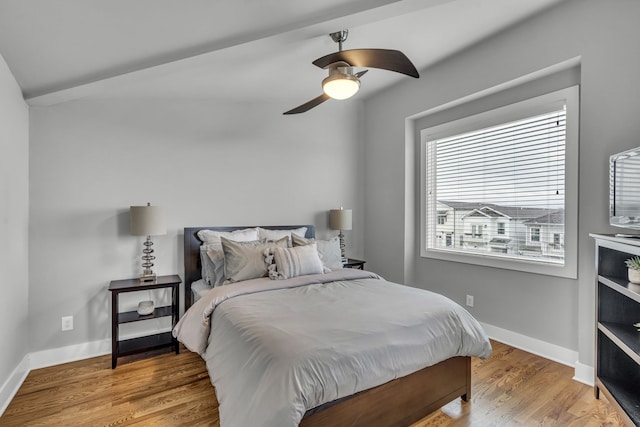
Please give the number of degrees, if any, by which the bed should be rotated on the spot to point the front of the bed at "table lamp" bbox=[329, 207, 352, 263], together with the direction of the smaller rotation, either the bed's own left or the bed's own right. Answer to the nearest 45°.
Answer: approximately 135° to the bed's own left

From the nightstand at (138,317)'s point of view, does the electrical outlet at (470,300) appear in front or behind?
in front

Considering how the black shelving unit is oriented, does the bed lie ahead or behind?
ahead

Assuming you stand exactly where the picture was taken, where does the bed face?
facing the viewer and to the right of the viewer

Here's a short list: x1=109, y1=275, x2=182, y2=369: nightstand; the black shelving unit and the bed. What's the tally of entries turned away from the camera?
0

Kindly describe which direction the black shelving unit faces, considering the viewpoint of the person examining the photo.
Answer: facing the viewer and to the left of the viewer

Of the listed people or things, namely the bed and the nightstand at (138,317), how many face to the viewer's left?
0
